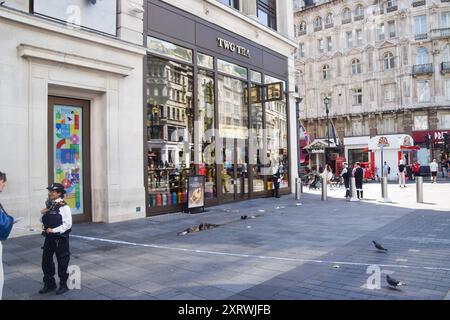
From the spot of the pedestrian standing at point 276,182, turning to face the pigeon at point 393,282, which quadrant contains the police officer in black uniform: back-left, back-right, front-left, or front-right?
front-right

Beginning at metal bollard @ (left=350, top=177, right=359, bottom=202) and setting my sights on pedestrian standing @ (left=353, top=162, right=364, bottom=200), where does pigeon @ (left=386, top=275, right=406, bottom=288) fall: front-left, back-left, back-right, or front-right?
back-right

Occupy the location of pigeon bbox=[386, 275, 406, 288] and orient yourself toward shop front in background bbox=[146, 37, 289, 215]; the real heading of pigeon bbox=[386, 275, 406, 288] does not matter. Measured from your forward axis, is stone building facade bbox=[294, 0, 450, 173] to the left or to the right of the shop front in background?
right

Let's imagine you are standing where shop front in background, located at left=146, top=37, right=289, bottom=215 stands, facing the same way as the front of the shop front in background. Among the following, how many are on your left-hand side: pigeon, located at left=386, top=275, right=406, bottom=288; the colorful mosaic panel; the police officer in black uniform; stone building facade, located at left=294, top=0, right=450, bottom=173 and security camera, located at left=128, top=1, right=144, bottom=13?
1

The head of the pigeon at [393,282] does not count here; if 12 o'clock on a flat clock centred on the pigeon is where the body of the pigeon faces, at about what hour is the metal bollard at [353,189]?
The metal bollard is roughly at 3 o'clock from the pigeon.

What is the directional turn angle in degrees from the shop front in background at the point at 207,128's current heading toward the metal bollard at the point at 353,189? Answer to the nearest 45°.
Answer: approximately 45° to its left

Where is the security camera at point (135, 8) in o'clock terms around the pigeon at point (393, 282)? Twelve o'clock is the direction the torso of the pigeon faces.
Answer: The security camera is roughly at 1 o'clock from the pigeon.

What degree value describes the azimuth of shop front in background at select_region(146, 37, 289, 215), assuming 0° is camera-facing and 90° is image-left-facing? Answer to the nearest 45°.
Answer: approximately 315°

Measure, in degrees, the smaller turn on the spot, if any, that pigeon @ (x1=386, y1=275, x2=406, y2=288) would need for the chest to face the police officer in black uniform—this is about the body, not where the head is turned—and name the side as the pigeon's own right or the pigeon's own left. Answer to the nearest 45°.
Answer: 0° — it already faces them
